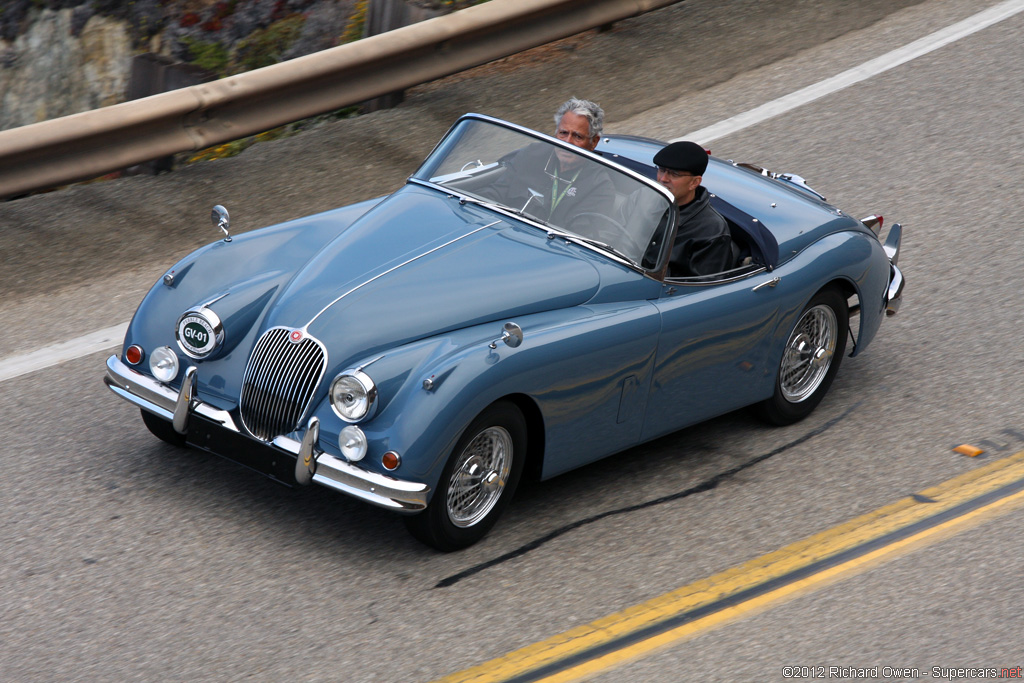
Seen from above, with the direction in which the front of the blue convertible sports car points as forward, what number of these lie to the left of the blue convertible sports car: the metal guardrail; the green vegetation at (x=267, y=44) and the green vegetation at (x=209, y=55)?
0

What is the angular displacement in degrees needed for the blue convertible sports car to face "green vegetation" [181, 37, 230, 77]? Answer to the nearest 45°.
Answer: approximately 90° to its right

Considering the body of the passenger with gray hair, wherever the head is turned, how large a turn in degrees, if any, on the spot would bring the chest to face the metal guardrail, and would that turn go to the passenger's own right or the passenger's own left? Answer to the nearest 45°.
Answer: approximately 90° to the passenger's own right

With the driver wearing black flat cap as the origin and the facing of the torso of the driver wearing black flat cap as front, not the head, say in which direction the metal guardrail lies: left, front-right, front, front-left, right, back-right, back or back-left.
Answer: right

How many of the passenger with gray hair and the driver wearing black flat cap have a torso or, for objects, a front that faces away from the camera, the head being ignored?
0

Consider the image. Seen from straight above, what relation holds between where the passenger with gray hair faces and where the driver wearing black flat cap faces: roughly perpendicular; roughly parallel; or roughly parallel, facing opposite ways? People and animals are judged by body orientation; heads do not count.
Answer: roughly parallel

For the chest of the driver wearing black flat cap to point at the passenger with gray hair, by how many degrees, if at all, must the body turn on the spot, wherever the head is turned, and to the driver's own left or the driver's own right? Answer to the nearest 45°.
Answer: approximately 45° to the driver's own right

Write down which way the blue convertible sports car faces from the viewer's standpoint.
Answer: facing the viewer and to the left of the viewer

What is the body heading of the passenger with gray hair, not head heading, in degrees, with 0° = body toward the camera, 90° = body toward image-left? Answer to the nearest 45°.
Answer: approximately 45°

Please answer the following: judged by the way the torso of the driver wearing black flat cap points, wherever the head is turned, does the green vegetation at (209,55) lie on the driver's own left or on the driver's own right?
on the driver's own right

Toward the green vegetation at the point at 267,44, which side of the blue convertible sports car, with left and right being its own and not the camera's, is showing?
right

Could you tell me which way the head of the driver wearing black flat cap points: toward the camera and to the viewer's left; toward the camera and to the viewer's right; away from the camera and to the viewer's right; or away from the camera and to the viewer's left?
toward the camera and to the viewer's left

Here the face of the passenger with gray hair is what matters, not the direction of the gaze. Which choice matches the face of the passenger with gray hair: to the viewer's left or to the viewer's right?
to the viewer's left

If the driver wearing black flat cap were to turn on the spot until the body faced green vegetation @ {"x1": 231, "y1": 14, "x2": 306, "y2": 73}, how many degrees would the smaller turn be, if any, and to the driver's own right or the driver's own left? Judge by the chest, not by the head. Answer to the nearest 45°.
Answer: approximately 90° to the driver's own right

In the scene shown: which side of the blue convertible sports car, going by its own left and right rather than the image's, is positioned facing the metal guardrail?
right

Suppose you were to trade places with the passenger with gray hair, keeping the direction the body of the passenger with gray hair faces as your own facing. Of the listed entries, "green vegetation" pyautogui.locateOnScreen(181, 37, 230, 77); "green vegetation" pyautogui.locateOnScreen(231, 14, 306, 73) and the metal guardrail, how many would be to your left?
0
